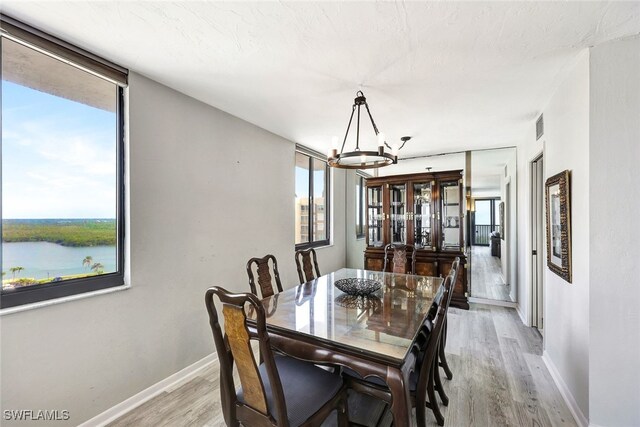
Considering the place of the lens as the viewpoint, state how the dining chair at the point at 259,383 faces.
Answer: facing away from the viewer and to the right of the viewer

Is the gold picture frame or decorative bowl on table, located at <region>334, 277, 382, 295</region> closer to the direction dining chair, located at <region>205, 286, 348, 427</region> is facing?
the decorative bowl on table

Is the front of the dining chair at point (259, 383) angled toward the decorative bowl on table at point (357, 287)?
yes

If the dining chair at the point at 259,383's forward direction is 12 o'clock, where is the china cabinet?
The china cabinet is roughly at 12 o'clock from the dining chair.

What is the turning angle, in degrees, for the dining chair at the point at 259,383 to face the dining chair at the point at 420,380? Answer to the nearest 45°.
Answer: approximately 45° to its right

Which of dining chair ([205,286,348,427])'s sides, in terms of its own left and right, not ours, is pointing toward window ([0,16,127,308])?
left

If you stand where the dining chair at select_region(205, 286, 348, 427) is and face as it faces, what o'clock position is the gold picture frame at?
The gold picture frame is roughly at 1 o'clock from the dining chair.

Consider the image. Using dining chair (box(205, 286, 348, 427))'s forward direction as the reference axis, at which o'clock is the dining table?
The dining table is roughly at 1 o'clock from the dining chair.

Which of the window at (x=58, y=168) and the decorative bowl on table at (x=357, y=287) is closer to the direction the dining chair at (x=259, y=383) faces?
the decorative bowl on table
